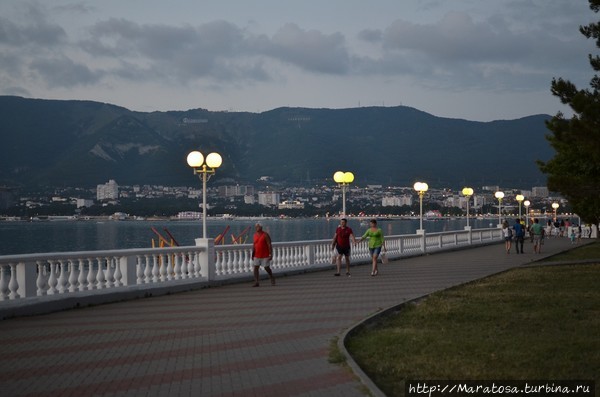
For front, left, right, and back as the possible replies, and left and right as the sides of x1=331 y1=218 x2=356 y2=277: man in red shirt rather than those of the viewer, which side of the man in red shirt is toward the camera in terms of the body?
front

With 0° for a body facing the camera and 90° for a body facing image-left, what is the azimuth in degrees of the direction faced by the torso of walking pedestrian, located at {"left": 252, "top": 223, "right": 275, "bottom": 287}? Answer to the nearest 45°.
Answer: approximately 45°
